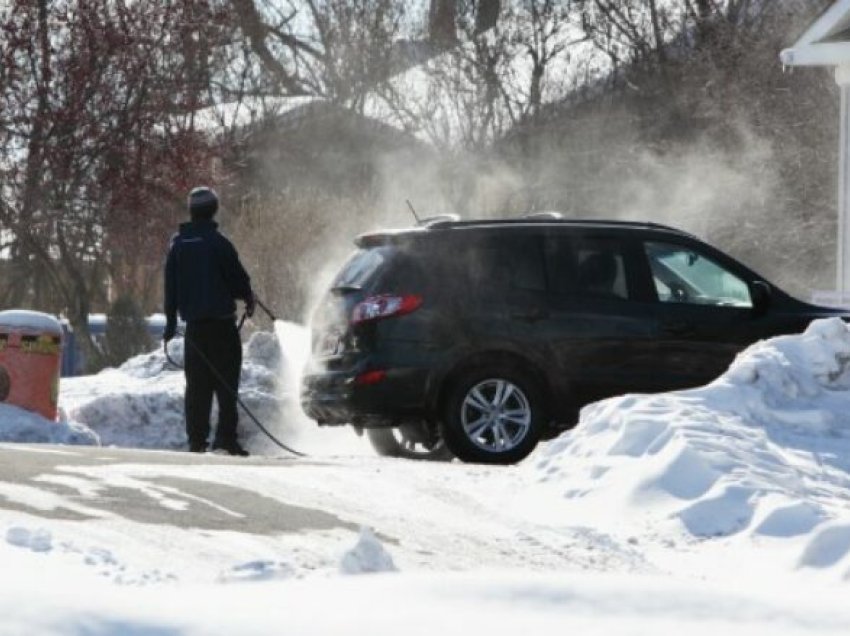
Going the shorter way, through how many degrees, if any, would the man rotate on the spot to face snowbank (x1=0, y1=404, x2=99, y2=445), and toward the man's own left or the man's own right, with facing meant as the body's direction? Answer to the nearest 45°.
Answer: approximately 90° to the man's own left

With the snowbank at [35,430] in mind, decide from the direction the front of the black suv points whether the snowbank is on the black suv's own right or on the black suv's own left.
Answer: on the black suv's own left

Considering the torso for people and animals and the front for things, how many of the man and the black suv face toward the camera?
0

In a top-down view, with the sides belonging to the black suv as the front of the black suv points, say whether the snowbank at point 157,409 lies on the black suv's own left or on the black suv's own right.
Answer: on the black suv's own left

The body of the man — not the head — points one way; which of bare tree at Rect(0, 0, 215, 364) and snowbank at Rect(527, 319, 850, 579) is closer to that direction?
the bare tree

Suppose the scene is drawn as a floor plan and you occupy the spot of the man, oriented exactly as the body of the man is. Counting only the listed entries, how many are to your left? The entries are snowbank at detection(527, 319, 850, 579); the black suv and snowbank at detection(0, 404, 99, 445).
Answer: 1

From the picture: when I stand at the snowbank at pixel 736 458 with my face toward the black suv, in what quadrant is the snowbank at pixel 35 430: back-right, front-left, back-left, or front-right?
front-left

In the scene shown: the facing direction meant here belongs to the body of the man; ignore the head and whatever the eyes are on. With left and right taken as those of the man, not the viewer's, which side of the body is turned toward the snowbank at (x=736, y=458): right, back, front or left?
right

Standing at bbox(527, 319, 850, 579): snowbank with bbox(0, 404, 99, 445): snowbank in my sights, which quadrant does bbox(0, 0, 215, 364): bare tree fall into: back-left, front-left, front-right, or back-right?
front-right

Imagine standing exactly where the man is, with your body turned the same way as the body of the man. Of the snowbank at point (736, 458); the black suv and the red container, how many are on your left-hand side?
1

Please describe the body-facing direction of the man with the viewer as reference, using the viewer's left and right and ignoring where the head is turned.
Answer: facing away from the viewer and to the right of the viewer

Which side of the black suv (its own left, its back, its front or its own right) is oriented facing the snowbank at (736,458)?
right

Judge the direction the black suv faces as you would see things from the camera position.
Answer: facing away from the viewer and to the right of the viewer

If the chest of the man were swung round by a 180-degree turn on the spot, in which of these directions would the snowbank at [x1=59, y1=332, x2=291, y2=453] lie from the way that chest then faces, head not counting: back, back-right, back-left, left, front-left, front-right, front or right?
back-right
